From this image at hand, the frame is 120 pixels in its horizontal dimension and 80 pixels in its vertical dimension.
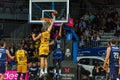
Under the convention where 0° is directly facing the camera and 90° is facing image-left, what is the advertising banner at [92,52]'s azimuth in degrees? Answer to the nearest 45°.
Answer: approximately 0°

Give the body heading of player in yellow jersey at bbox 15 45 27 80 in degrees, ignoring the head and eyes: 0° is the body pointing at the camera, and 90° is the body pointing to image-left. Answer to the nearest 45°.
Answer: approximately 180°

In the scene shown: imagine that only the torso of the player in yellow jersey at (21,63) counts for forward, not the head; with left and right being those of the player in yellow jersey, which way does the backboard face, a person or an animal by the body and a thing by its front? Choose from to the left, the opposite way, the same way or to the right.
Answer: the opposite way

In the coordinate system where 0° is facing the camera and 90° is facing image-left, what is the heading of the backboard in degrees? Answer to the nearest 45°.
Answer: approximately 0°

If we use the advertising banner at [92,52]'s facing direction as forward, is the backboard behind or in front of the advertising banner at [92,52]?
in front

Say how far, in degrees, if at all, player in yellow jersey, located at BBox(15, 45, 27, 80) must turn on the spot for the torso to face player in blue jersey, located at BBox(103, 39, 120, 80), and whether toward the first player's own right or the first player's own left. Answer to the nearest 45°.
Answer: approximately 135° to the first player's own right
